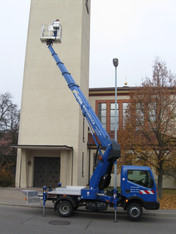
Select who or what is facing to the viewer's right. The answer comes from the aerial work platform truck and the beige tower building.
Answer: the aerial work platform truck

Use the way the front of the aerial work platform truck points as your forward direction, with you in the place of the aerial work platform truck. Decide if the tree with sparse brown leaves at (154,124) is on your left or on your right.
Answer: on your left

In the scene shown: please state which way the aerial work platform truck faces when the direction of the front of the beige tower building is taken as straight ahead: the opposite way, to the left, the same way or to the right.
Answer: to the left

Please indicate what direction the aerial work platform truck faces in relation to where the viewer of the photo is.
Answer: facing to the right of the viewer

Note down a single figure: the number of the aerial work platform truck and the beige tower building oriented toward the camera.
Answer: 1

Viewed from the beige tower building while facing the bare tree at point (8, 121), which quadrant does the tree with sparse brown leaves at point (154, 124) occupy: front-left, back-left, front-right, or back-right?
back-right
